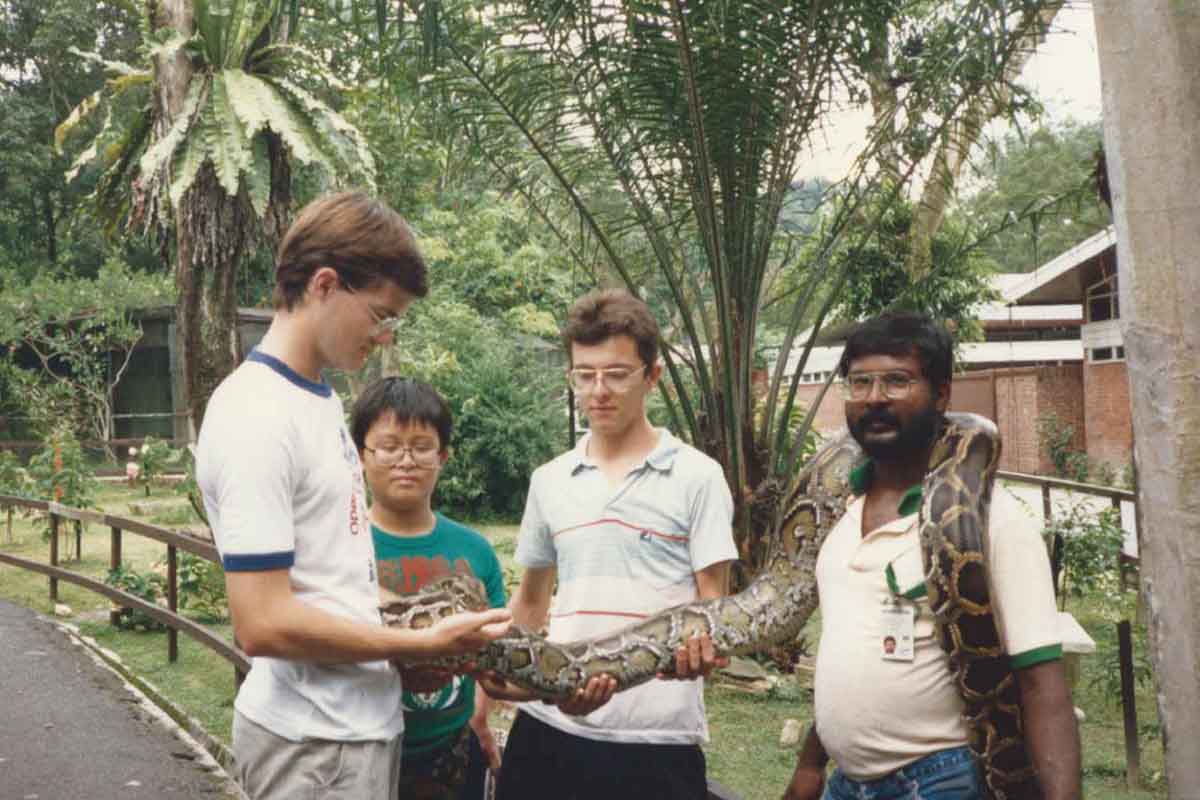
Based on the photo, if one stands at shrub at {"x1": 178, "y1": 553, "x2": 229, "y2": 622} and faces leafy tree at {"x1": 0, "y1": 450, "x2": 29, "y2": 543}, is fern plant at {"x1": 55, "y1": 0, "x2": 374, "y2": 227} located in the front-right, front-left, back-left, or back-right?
front-right

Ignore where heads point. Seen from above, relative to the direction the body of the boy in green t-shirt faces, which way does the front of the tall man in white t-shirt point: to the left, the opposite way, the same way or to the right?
to the left

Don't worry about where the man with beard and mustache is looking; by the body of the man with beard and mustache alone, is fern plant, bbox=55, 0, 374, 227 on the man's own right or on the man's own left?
on the man's own right

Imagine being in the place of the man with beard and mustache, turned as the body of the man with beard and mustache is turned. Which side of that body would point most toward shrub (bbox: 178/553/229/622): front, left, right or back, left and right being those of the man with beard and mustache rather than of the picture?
right

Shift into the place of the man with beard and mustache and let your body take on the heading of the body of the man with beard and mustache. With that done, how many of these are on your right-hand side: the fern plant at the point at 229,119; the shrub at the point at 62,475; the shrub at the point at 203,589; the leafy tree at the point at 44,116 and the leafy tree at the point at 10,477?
5

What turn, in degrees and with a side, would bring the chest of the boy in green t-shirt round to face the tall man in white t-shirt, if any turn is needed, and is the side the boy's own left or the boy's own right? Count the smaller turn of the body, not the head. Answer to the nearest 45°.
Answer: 0° — they already face them

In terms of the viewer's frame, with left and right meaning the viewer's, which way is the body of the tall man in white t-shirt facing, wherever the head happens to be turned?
facing to the right of the viewer

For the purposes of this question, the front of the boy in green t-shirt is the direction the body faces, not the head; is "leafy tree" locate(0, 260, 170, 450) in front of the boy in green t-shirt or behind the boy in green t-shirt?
behind

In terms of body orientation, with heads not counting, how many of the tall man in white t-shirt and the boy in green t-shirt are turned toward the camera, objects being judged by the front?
1

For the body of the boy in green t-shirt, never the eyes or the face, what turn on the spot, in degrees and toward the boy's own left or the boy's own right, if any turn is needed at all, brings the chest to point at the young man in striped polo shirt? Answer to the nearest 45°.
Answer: approximately 45° to the boy's own left

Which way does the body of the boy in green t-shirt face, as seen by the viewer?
toward the camera

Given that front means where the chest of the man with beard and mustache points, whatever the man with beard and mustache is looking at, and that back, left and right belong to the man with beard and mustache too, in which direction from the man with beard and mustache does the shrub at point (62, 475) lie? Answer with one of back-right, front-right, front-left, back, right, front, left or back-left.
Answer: right

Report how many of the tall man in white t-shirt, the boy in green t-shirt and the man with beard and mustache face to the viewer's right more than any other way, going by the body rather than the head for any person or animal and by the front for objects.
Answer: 1

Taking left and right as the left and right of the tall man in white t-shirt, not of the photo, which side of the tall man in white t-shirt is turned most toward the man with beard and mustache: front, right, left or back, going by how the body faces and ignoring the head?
front

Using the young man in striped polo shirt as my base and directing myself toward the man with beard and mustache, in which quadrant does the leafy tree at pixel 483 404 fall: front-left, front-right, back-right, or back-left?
back-left
